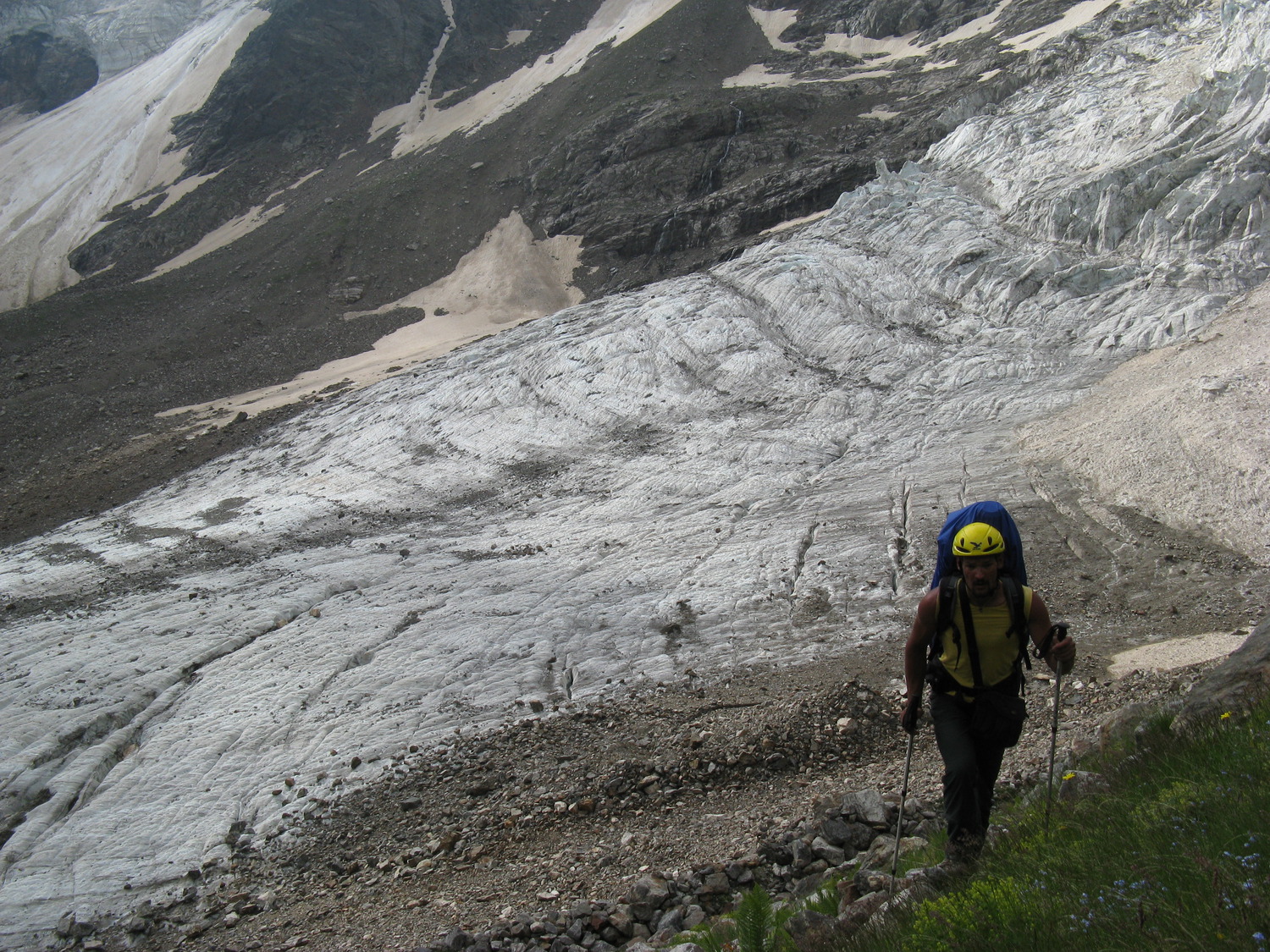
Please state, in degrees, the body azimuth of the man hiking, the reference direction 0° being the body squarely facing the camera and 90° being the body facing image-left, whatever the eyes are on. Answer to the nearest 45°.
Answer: approximately 0°

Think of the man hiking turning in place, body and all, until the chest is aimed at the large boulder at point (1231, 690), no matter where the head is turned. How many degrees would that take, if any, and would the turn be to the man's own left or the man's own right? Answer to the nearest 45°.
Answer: approximately 135° to the man's own left
